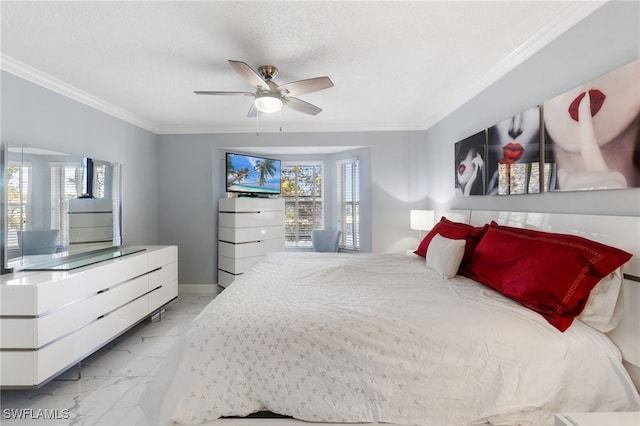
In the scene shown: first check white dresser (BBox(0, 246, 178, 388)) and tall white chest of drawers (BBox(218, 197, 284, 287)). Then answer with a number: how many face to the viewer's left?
0

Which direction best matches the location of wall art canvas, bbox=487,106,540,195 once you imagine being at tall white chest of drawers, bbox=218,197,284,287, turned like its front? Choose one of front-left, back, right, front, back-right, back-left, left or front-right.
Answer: front

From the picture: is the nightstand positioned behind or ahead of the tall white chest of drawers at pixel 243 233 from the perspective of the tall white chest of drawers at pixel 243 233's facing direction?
ahead

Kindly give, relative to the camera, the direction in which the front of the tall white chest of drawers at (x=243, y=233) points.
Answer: facing the viewer and to the right of the viewer

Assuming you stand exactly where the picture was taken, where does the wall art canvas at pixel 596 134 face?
facing the viewer and to the left of the viewer

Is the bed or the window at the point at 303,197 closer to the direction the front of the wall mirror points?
the bed

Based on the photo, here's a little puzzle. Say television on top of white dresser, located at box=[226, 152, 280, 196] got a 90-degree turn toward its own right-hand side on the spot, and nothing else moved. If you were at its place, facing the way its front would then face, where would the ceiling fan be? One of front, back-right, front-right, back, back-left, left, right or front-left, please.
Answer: front-left

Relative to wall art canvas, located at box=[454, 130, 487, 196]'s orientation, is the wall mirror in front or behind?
in front

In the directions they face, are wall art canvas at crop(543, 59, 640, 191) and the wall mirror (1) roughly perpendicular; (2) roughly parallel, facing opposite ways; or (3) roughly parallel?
roughly parallel, facing opposite ways

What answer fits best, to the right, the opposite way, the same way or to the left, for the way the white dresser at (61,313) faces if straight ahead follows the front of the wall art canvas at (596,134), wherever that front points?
the opposite way

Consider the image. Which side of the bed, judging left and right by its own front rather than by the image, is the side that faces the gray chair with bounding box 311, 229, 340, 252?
right

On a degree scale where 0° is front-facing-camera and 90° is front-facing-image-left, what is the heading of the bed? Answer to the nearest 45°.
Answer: approximately 90°
